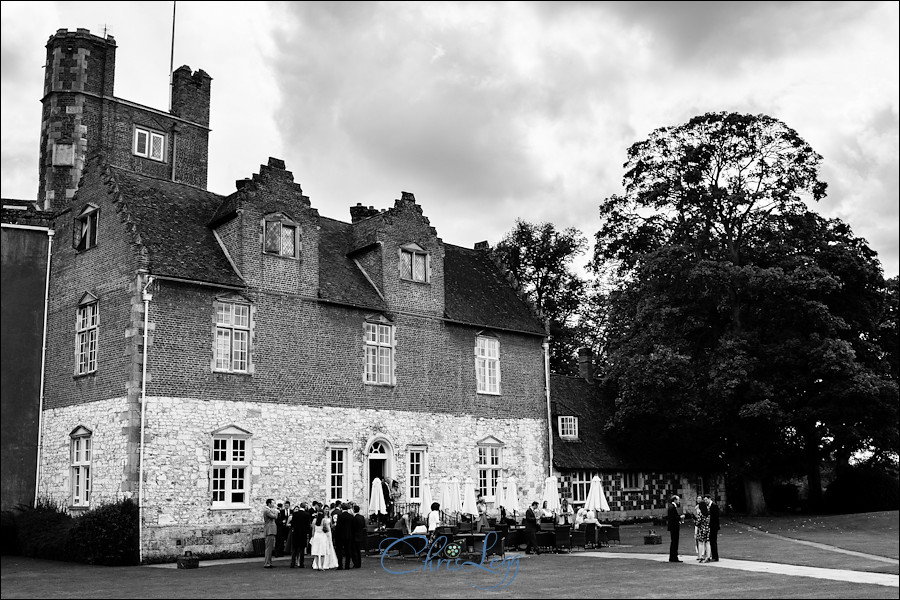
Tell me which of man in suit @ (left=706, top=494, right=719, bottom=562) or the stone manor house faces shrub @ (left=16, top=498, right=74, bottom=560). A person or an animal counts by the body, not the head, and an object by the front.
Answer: the man in suit

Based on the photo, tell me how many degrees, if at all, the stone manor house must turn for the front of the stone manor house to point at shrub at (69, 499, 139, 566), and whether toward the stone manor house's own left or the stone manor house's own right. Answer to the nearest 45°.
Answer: approximately 90° to the stone manor house's own right

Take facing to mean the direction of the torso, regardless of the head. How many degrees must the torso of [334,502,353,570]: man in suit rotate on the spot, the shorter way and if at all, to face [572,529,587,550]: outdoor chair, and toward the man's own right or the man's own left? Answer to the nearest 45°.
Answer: approximately 45° to the man's own right

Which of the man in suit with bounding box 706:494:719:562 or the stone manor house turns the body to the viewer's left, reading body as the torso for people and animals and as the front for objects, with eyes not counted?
the man in suit

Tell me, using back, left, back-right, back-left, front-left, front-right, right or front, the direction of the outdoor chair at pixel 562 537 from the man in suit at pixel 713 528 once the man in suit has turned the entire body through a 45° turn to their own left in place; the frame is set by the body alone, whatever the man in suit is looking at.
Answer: right

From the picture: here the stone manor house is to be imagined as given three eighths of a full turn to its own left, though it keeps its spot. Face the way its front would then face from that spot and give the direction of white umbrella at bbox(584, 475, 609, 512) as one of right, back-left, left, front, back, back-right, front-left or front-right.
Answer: right

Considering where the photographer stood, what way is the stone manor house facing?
facing the viewer and to the right of the viewer

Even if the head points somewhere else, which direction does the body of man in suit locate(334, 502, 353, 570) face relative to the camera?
away from the camera

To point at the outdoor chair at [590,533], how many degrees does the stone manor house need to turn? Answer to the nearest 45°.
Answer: approximately 45° to its left
